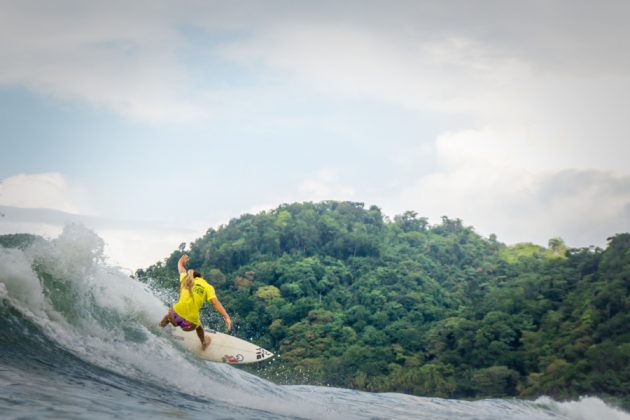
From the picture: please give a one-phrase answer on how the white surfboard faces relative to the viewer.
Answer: facing to the right of the viewer
